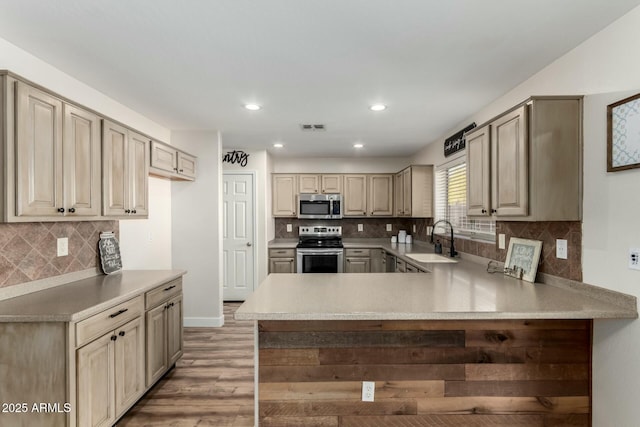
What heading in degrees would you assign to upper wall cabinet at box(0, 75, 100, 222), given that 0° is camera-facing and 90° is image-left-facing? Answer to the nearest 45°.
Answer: approximately 315°

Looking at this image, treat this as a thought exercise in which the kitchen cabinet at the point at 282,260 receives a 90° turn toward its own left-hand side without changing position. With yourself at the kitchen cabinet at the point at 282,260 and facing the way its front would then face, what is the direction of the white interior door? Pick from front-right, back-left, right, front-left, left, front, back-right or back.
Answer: back

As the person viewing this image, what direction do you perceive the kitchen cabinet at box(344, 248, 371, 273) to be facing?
facing the viewer

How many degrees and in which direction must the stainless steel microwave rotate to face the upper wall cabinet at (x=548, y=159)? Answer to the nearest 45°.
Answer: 0° — it already faces it

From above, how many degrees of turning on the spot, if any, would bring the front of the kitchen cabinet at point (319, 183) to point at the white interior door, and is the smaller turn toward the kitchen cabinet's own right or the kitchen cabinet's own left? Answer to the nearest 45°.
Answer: approximately 90° to the kitchen cabinet's own right

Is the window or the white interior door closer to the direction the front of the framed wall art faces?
the white interior door

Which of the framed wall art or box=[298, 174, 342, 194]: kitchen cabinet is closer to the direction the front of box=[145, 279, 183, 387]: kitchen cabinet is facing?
the framed wall art

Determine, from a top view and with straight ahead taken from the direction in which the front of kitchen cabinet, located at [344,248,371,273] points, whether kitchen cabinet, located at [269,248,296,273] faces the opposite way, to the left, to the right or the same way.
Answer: the same way

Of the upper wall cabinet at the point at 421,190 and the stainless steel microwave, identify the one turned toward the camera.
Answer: the stainless steel microwave

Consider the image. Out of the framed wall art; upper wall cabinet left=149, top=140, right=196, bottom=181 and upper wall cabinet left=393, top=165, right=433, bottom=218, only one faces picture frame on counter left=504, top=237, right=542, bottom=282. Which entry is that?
upper wall cabinet left=149, top=140, right=196, bottom=181

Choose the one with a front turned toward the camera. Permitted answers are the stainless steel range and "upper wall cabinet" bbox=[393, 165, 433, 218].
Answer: the stainless steel range

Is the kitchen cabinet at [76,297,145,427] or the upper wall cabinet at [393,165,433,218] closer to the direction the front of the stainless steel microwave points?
the kitchen cabinet

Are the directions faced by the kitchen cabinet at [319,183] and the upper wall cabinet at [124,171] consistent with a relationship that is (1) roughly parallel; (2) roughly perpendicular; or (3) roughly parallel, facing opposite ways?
roughly perpendicular

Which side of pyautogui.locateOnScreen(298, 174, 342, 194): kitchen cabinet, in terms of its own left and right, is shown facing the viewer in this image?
front

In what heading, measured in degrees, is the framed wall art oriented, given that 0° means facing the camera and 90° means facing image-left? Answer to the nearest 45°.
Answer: approximately 45°

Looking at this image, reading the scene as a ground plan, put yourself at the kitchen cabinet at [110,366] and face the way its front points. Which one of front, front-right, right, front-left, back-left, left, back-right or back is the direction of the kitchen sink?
front-left

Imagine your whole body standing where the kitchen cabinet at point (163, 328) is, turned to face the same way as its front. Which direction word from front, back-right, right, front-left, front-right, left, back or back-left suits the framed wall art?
front

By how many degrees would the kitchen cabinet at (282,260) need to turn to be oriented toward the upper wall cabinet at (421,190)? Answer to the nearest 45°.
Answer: approximately 45° to its left
